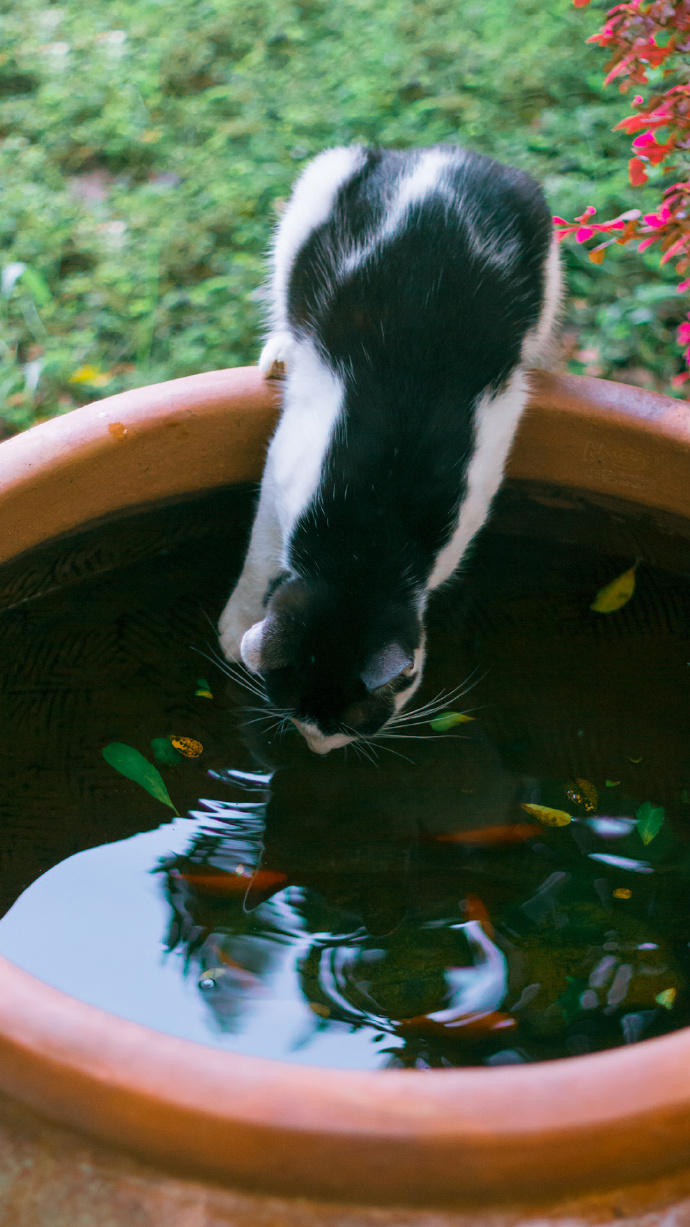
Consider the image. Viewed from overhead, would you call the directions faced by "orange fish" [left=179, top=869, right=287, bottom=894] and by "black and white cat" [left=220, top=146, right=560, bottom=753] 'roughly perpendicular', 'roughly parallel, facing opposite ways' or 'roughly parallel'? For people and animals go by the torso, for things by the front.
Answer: roughly perpendicular

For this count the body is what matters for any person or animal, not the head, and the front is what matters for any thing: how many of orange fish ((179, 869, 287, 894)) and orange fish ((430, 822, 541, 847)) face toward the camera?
0

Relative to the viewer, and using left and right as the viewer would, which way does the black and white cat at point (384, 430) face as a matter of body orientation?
facing the viewer
